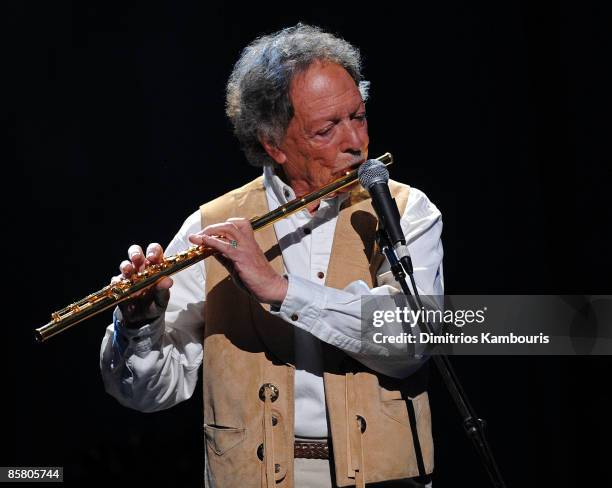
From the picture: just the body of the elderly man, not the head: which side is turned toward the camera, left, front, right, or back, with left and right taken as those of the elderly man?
front

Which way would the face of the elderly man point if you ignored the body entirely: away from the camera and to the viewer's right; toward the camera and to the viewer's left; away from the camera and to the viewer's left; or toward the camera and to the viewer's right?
toward the camera and to the viewer's right
